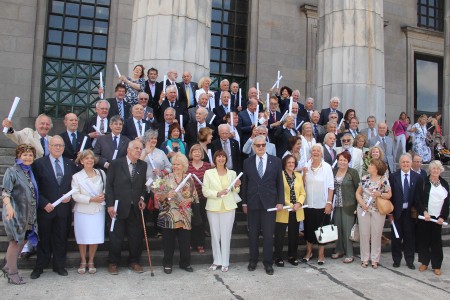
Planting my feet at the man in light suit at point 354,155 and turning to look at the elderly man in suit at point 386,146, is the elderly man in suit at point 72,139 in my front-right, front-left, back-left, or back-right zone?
back-left

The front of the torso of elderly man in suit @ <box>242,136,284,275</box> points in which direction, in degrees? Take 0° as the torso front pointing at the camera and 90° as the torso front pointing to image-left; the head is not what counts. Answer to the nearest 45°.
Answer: approximately 0°

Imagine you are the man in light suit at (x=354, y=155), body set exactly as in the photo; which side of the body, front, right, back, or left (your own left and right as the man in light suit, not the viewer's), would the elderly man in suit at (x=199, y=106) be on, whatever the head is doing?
right

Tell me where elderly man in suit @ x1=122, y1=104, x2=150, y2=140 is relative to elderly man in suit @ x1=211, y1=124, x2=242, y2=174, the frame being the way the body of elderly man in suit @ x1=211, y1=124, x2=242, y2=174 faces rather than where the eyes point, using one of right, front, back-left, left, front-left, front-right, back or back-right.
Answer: right

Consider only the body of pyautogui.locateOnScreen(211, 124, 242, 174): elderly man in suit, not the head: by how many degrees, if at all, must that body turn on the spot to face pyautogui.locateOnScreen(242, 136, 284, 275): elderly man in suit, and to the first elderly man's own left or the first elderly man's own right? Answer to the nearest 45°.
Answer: approximately 45° to the first elderly man's own left

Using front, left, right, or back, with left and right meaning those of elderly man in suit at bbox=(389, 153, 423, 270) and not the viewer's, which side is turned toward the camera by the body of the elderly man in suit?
front

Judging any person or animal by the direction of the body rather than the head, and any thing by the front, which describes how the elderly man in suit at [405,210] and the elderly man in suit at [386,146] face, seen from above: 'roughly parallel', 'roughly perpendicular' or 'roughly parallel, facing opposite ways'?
roughly parallel

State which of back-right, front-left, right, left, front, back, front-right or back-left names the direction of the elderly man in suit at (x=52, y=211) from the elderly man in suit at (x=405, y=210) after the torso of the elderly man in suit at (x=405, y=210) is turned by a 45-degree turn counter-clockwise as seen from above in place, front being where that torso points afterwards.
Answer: right

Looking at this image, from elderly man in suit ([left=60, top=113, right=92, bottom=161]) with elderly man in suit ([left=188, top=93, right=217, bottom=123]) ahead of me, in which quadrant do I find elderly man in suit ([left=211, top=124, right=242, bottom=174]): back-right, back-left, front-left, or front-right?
front-right

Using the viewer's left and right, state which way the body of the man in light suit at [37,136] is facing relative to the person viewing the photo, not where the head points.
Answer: facing the viewer and to the right of the viewer

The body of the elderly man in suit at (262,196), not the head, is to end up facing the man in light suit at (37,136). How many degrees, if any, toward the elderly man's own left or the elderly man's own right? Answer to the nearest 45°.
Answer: approximately 90° to the elderly man's own right

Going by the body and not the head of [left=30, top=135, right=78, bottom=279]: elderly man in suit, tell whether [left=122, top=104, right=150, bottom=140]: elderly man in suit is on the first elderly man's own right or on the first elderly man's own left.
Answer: on the first elderly man's own left

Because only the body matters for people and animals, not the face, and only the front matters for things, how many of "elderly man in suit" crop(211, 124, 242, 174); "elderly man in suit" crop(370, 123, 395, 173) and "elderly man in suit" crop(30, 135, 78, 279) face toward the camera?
3

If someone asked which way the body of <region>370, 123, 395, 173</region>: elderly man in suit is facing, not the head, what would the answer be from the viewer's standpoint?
toward the camera

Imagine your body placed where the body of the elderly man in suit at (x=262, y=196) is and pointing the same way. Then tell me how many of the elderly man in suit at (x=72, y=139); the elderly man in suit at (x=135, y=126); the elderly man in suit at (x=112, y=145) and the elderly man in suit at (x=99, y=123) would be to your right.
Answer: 4

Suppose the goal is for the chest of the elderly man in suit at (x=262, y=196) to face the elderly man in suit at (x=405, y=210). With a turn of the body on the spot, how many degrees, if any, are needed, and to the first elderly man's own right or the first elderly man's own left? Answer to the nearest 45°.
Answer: approximately 90° to the first elderly man's own left

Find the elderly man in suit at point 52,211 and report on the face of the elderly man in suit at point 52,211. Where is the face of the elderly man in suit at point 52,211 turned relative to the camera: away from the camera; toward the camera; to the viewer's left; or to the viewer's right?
toward the camera

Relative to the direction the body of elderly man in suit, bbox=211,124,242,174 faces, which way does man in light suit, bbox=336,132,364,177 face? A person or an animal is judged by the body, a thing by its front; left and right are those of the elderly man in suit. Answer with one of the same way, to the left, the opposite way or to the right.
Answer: the same way
